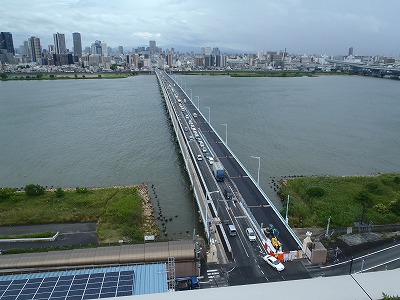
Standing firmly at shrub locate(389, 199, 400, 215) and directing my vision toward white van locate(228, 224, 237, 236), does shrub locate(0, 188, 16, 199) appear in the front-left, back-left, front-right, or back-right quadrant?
front-right

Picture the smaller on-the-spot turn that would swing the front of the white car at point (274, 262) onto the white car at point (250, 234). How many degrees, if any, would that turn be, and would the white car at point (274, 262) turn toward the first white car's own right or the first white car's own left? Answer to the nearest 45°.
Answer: approximately 180°

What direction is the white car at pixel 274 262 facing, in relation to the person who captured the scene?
facing the viewer and to the right of the viewer

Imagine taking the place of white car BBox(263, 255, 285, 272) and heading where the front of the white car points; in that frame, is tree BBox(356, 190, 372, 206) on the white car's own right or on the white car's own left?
on the white car's own left

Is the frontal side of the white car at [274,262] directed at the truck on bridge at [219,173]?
no

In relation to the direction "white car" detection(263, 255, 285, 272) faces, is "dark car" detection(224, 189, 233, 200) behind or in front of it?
behind

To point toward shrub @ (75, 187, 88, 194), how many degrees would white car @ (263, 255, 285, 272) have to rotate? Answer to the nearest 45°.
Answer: approximately 180°

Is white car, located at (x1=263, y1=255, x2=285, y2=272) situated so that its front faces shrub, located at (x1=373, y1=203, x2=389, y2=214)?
no

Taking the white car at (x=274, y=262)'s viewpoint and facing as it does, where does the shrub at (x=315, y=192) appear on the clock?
The shrub is roughly at 8 o'clock from the white car.

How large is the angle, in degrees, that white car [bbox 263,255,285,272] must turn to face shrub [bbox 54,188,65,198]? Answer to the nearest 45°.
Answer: approximately 135° to its right

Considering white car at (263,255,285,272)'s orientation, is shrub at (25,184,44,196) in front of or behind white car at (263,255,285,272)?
behind

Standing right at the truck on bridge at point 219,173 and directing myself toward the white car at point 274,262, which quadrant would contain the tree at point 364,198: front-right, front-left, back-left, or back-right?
front-left

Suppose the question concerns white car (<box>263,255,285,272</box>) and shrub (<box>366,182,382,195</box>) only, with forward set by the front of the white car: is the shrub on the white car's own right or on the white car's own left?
on the white car's own left

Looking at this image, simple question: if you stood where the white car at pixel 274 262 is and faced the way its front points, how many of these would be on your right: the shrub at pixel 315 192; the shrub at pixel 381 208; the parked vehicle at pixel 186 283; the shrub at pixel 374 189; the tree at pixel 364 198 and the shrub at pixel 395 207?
1

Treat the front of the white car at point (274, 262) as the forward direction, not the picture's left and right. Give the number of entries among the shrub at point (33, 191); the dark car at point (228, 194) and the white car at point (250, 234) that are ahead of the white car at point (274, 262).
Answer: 0
